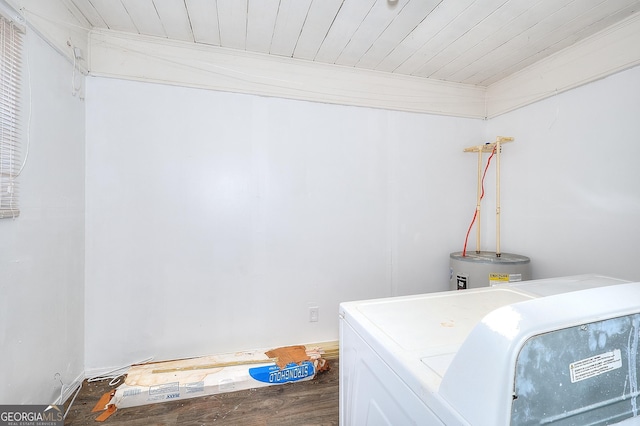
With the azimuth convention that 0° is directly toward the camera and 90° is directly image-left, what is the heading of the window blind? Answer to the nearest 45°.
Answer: approximately 315°

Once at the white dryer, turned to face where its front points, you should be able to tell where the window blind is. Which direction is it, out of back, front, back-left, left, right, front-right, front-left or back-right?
front-left

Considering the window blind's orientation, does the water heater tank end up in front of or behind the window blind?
in front

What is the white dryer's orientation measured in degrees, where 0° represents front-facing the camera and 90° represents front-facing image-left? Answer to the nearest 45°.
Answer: approximately 135°

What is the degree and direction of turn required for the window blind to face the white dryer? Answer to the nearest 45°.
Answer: approximately 45° to its right

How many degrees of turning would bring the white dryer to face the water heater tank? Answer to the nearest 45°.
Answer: approximately 45° to its right
